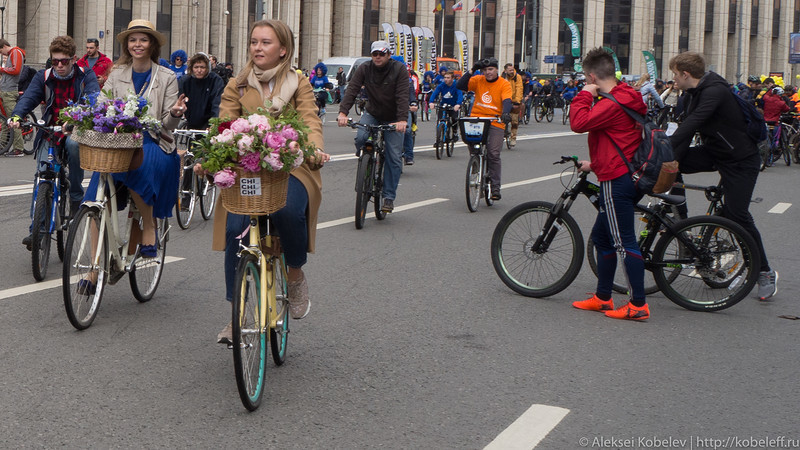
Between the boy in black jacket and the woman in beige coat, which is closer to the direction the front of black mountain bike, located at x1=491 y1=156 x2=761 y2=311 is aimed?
the woman in beige coat

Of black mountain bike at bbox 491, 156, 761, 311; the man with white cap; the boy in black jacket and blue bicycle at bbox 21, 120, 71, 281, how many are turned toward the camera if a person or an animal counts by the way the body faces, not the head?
2

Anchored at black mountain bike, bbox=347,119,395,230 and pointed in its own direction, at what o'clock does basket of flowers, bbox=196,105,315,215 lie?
The basket of flowers is roughly at 12 o'clock from the black mountain bike.

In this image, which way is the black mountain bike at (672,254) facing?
to the viewer's left

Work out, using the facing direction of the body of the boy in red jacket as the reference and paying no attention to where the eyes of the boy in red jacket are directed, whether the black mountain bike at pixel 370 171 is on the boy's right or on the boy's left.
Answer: on the boy's right

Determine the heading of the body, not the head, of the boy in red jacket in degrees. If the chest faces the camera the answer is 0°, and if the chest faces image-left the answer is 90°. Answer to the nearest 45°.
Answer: approximately 90°

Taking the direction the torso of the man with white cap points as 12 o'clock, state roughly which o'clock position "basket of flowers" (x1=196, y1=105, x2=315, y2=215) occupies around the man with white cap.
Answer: The basket of flowers is roughly at 12 o'clock from the man with white cap.

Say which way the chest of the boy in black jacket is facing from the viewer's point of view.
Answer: to the viewer's left
